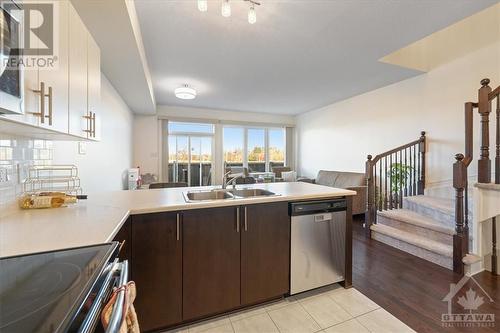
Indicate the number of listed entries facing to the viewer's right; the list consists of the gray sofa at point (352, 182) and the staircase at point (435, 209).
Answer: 0

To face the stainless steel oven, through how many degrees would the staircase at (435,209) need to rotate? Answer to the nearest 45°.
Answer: approximately 45° to its left

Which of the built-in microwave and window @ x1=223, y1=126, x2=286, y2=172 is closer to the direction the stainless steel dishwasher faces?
the built-in microwave

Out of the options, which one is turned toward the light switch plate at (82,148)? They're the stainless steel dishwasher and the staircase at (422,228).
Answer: the staircase

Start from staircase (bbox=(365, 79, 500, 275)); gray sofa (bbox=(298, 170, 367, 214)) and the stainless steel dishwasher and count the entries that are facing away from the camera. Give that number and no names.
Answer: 0

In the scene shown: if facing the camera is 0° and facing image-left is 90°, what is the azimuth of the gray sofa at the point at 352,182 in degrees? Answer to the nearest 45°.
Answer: approximately 45°

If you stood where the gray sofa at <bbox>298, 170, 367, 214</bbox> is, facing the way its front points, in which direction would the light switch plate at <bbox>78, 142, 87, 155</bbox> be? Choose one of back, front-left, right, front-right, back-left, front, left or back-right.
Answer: front

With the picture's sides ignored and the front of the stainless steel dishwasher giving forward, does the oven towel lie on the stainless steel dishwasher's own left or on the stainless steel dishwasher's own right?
on the stainless steel dishwasher's own right

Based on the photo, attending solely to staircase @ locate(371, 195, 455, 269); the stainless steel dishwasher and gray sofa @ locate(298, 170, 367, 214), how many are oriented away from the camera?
0

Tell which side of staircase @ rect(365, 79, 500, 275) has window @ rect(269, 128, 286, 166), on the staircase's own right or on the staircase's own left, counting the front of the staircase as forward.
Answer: on the staircase's own right

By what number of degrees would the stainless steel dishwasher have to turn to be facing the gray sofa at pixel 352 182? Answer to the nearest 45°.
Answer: approximately 135° to its left

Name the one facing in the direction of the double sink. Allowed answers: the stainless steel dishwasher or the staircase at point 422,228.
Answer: the staircase

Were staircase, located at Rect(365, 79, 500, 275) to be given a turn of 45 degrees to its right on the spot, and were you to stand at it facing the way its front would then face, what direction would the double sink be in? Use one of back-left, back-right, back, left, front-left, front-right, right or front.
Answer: front-left
